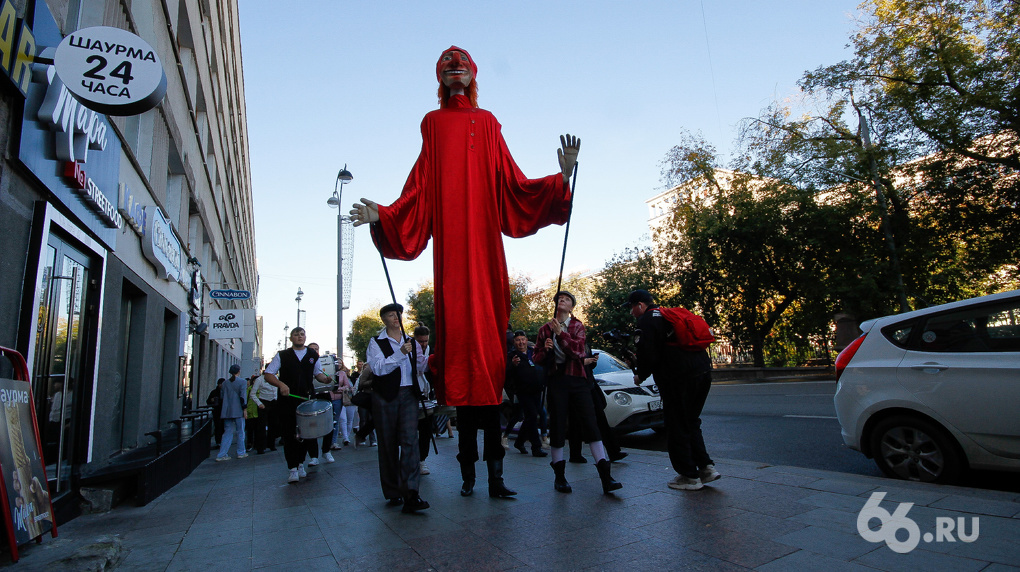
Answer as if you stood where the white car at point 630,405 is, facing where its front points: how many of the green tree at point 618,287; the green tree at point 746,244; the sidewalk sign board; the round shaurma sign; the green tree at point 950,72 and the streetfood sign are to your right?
3

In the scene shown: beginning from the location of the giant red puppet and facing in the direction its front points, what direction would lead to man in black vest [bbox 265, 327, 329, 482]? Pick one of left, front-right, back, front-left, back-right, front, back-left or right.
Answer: back-right

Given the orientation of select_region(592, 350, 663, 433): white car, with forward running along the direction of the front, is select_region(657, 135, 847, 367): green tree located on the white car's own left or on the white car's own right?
on the white car's own left

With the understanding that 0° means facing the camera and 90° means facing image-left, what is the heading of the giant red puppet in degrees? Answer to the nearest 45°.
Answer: approximately 0°

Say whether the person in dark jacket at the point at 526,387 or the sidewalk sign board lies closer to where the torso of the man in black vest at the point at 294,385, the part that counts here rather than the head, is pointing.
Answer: the sidewalk sign board

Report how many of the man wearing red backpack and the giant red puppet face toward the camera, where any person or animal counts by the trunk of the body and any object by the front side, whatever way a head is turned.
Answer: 1

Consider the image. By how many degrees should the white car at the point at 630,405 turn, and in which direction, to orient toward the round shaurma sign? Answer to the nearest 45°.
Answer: approximately 90° to its right
